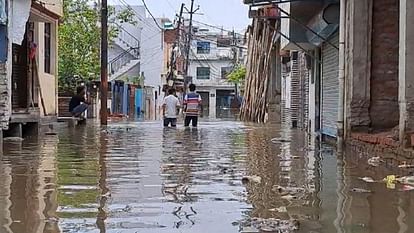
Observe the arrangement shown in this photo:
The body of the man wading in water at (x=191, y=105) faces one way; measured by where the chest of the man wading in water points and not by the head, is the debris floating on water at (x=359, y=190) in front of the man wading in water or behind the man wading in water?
behind

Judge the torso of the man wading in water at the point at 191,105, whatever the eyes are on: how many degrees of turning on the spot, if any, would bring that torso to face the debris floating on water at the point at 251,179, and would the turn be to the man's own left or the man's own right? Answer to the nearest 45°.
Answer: approximately 180°

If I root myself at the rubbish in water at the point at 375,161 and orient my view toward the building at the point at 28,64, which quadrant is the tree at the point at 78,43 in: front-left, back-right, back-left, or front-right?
front-right

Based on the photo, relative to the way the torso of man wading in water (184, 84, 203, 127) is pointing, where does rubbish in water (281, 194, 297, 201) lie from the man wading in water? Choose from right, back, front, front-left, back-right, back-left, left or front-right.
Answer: back

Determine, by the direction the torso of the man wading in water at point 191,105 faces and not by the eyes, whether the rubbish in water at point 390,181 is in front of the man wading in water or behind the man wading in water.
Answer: behind

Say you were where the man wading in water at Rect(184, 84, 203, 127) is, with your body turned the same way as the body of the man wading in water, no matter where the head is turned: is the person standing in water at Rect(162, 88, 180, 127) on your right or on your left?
on your left

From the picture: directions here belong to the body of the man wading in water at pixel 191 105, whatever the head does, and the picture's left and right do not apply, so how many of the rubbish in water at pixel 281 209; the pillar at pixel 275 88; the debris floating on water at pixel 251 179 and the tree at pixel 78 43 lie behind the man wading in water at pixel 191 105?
2

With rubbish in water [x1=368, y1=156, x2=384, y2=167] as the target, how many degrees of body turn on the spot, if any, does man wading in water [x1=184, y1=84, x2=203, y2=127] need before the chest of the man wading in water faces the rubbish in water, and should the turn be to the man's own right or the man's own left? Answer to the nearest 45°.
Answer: approximately 180°

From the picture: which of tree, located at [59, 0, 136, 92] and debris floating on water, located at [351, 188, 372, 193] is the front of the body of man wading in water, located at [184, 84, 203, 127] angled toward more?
the tree

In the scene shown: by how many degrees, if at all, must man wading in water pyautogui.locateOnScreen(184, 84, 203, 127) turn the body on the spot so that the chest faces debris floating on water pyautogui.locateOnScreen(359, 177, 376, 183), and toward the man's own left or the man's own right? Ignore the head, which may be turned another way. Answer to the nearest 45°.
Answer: approximately 180°

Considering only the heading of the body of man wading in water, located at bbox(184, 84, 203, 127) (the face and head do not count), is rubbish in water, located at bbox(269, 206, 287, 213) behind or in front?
behind

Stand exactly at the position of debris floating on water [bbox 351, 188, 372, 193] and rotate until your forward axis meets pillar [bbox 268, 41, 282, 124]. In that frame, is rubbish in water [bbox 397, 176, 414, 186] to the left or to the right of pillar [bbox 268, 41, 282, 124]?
right

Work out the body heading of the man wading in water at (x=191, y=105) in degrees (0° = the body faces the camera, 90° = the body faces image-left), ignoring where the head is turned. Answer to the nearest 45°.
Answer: approximately 180°
